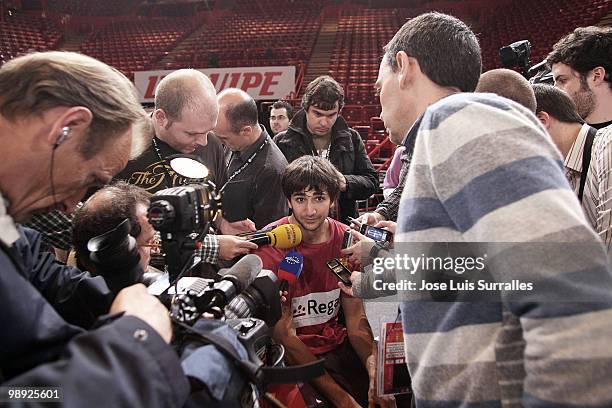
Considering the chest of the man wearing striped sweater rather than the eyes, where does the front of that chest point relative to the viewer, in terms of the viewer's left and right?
facing away from the viewer and to the left of the viewer

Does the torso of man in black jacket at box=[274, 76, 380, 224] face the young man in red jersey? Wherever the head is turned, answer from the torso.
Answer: yes

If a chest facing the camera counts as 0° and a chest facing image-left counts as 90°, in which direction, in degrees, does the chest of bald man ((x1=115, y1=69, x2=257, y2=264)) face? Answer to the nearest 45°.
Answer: approximately 315°

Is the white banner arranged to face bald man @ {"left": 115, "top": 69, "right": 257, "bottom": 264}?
yes

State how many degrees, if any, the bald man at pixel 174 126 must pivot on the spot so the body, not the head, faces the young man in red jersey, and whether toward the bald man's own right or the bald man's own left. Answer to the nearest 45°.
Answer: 0° — they already face them

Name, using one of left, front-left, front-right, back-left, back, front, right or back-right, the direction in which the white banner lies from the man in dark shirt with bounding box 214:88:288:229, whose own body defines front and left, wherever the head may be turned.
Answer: back-right

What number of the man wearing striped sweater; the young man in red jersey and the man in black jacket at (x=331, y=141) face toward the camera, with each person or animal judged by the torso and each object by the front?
2
